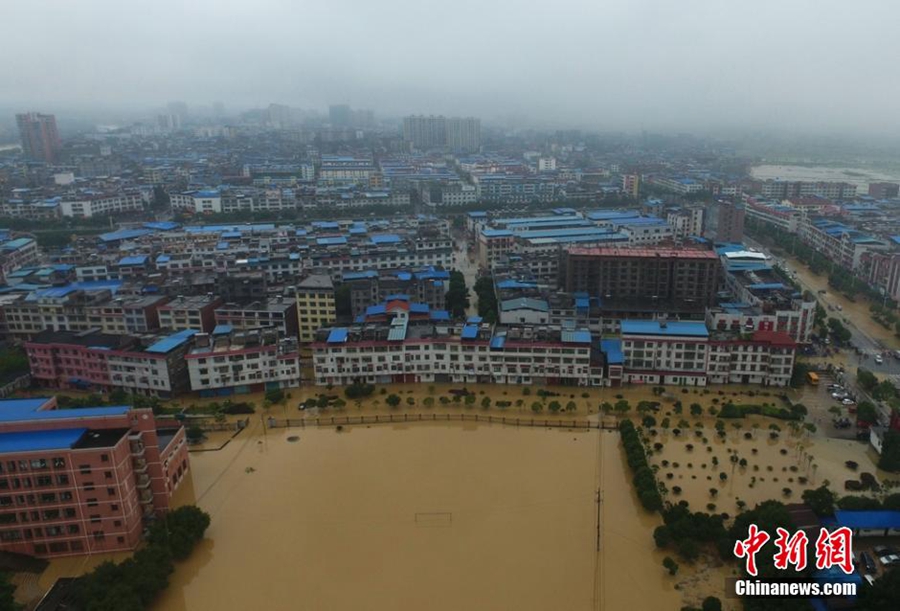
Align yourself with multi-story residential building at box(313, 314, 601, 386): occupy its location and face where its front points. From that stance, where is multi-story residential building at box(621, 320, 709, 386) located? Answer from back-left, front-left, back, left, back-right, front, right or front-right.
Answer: left

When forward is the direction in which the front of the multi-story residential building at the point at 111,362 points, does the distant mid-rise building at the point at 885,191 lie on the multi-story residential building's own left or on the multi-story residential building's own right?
on the multi-story residential building's own left

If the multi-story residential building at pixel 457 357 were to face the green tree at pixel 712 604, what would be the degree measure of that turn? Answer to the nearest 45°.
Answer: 0° — it already faces it

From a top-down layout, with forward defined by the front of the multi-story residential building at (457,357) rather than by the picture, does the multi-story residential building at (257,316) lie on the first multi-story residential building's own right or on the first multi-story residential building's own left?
on the first multi-story residential building's own right

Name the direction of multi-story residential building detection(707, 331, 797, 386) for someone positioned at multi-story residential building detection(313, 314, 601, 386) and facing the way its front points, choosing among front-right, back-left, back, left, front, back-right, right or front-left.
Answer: left

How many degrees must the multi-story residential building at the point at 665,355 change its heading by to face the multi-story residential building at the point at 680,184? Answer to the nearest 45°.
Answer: approximately 180°

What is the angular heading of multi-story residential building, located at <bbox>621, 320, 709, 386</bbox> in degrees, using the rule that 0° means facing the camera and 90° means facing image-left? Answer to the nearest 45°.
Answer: approximately 0°

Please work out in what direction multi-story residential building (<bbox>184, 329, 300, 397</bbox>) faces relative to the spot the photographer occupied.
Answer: facing the viewer

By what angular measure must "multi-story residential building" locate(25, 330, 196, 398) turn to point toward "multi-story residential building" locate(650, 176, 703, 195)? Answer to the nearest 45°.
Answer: approximately 135° to its left

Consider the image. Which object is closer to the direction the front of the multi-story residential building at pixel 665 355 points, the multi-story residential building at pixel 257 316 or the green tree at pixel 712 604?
the green tree

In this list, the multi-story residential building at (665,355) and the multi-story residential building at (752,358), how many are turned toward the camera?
2

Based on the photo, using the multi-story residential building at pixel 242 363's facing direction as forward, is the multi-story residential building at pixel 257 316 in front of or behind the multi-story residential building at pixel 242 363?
behind

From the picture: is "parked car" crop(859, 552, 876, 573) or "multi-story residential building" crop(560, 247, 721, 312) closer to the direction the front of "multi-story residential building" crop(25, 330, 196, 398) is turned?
the parked car

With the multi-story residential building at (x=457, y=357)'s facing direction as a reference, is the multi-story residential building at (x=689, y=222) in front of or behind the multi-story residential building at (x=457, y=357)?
behind
